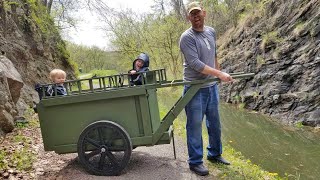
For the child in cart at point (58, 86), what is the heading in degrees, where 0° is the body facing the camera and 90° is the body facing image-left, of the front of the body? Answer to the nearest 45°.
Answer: approximately 315°

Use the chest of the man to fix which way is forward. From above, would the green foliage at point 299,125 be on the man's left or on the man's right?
on the man's left
